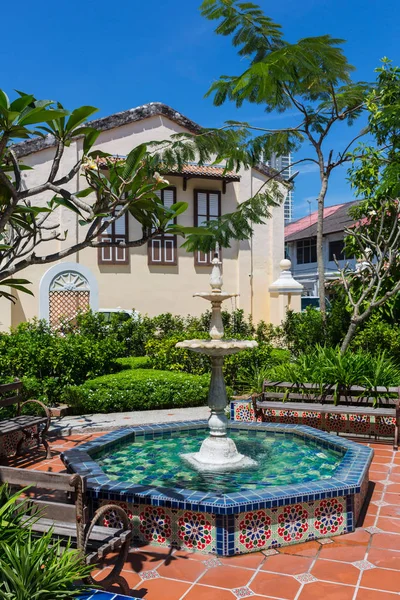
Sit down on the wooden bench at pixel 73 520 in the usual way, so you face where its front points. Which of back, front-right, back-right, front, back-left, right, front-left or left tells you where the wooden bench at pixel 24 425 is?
front-left

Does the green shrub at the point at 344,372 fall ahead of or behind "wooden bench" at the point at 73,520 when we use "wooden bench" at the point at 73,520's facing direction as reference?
ahead

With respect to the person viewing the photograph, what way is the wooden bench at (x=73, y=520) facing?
facing away from the viewer and to the right of the viewer

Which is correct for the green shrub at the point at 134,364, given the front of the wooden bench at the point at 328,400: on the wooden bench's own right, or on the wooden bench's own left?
on the wooden bench's own right

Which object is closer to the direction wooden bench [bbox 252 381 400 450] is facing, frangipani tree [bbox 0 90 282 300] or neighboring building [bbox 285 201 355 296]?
the frangipani tree

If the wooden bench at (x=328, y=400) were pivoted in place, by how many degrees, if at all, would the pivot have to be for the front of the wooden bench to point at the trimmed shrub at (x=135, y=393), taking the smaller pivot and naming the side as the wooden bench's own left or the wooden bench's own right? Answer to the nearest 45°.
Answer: approximately 45° to the wooden bench's own right

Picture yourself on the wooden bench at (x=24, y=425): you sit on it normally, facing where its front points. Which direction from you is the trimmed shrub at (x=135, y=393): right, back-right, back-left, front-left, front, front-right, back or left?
left

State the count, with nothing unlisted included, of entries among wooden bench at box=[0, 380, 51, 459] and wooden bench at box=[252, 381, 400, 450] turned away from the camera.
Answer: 0

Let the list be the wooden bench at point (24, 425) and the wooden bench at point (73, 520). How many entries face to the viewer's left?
0

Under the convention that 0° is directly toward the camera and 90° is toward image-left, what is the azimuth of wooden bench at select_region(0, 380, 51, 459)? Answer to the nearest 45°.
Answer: approximately 315°

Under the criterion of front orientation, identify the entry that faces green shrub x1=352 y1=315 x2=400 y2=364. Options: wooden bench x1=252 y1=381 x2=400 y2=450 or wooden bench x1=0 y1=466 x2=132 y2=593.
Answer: wooden bench x1=0 y1=466 x2=132 y2=593

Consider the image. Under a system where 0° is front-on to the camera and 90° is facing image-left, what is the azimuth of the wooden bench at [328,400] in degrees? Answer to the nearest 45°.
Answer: approximately 45°

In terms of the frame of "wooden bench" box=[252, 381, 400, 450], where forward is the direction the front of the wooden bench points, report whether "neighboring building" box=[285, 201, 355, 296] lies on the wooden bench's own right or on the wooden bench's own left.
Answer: on the wooden bench's own right

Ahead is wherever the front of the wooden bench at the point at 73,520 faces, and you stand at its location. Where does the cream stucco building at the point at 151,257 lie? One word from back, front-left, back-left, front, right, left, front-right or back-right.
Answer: front-left

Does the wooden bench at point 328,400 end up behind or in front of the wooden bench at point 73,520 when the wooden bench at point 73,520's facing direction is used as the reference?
in front
